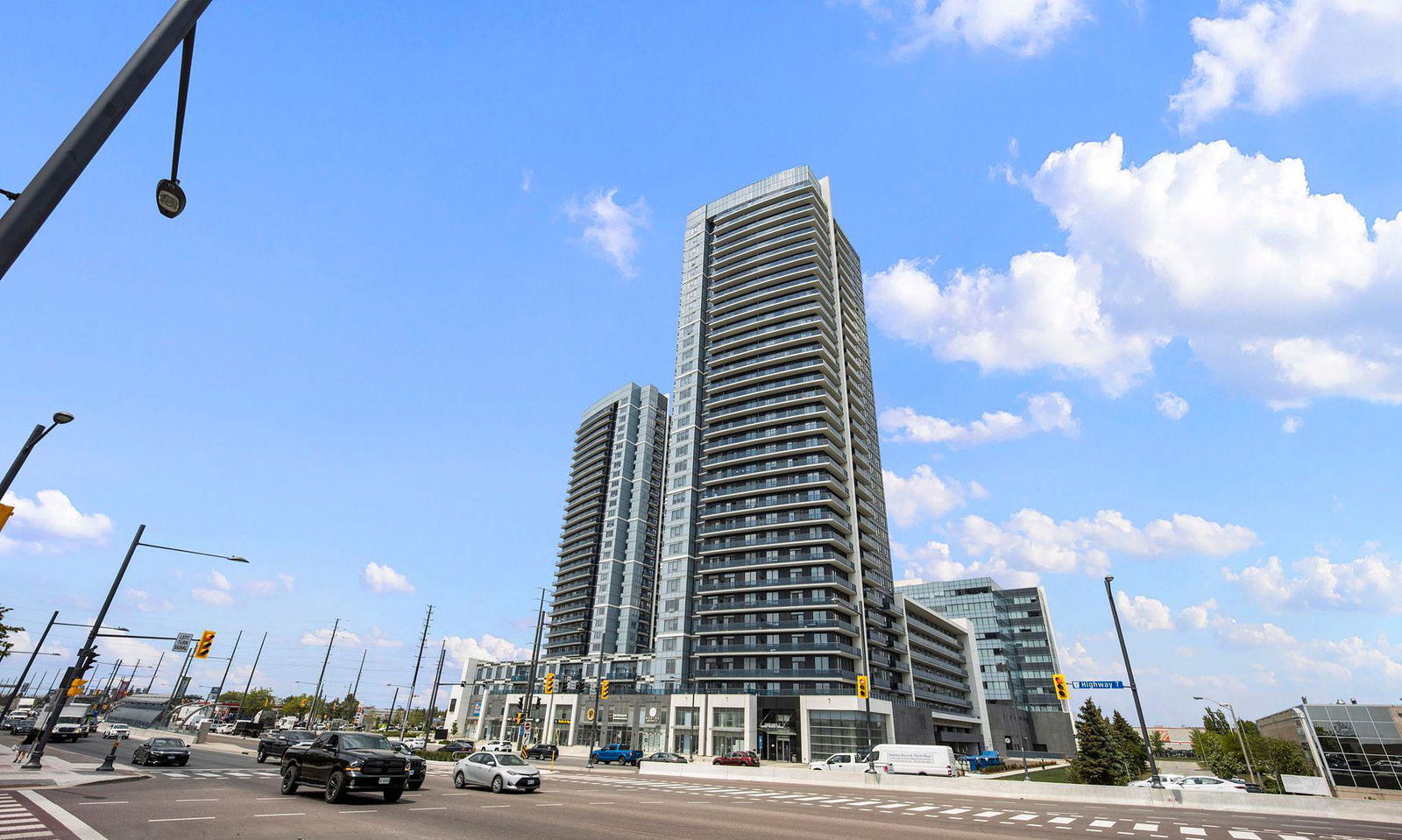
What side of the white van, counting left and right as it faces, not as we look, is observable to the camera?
left

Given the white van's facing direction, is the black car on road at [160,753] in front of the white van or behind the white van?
in front

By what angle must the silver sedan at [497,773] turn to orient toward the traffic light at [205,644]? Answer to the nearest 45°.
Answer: approximately 180°

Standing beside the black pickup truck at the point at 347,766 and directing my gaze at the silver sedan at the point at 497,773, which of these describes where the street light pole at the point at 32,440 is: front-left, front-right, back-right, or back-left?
back-left

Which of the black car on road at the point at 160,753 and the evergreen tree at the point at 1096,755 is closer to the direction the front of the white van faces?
the black car on road

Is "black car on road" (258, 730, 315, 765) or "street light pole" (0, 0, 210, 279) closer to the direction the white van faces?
the black car on road
